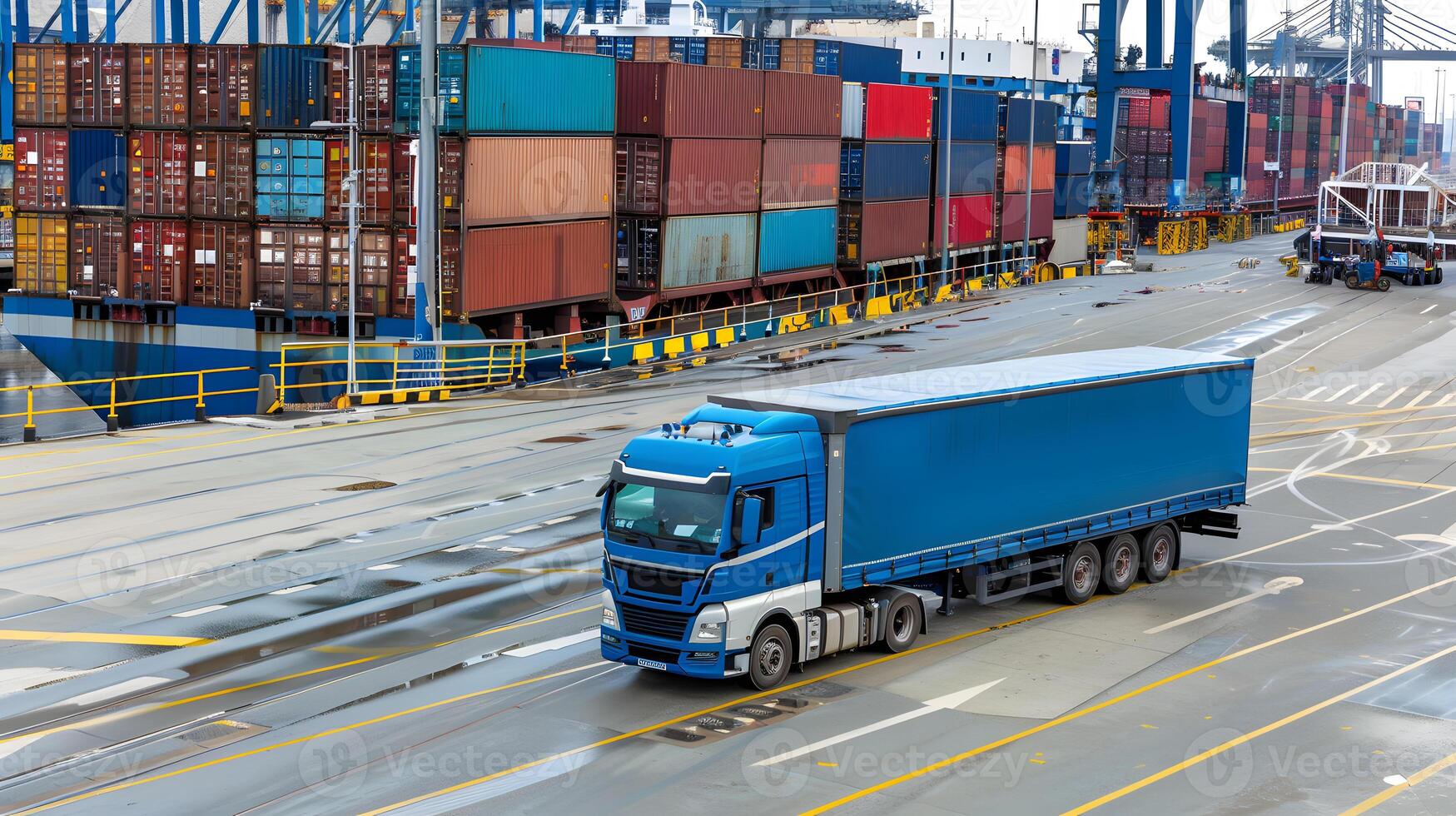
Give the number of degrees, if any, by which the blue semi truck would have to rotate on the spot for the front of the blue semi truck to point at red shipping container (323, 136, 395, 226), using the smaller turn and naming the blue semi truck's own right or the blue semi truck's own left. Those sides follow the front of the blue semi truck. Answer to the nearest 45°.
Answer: approximately 90° to the blue semi truck's own right

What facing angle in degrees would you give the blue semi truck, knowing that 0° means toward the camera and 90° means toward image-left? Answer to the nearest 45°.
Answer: approximately 45°

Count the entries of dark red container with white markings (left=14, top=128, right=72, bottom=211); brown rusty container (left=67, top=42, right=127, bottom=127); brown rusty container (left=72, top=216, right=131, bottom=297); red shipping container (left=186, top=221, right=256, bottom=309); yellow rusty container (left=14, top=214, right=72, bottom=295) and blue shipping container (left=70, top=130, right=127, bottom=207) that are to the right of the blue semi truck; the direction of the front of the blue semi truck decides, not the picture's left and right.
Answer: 6

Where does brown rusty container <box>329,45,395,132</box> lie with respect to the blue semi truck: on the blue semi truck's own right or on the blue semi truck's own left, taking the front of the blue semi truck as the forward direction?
on the blue semi truck's own right

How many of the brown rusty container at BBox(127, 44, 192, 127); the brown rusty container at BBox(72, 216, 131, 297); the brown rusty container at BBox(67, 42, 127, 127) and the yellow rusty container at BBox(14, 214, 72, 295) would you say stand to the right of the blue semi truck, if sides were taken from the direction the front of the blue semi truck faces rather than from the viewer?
4

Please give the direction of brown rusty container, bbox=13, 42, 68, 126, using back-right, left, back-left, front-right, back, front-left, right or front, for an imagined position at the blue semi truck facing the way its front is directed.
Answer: right

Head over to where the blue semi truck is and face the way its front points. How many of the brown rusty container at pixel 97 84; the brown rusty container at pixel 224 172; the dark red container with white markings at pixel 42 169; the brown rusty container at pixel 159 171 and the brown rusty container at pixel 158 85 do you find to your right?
5

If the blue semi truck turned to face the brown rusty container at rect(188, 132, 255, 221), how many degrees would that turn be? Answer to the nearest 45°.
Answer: approximately 90° to its right

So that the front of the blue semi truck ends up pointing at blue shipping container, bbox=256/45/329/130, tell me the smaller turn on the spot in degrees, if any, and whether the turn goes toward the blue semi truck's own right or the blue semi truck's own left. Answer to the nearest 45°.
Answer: approximately 90° to the blue semi truck's own right

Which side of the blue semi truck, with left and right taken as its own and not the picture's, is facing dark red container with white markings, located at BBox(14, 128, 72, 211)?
right

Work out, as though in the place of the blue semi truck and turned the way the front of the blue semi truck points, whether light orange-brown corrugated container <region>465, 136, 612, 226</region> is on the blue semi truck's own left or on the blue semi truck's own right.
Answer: on the blue semi truck's own right

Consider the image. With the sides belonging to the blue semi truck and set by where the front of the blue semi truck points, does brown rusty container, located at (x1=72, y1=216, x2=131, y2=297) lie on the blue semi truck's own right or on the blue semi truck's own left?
on the blue semi truck's own right

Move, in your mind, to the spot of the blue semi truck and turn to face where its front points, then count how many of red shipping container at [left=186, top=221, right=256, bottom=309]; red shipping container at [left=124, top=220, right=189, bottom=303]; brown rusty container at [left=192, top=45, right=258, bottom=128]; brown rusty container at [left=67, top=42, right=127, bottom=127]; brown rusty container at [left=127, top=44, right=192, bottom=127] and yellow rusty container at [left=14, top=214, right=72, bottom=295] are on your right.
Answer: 6

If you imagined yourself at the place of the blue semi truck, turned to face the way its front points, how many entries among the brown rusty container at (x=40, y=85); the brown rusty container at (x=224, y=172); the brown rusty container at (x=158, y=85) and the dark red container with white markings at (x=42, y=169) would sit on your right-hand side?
4

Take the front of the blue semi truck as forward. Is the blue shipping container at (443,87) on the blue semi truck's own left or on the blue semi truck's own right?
on the blue semi truck's own right

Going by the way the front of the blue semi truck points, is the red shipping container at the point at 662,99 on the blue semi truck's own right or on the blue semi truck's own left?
on the blue semi truck's own right
